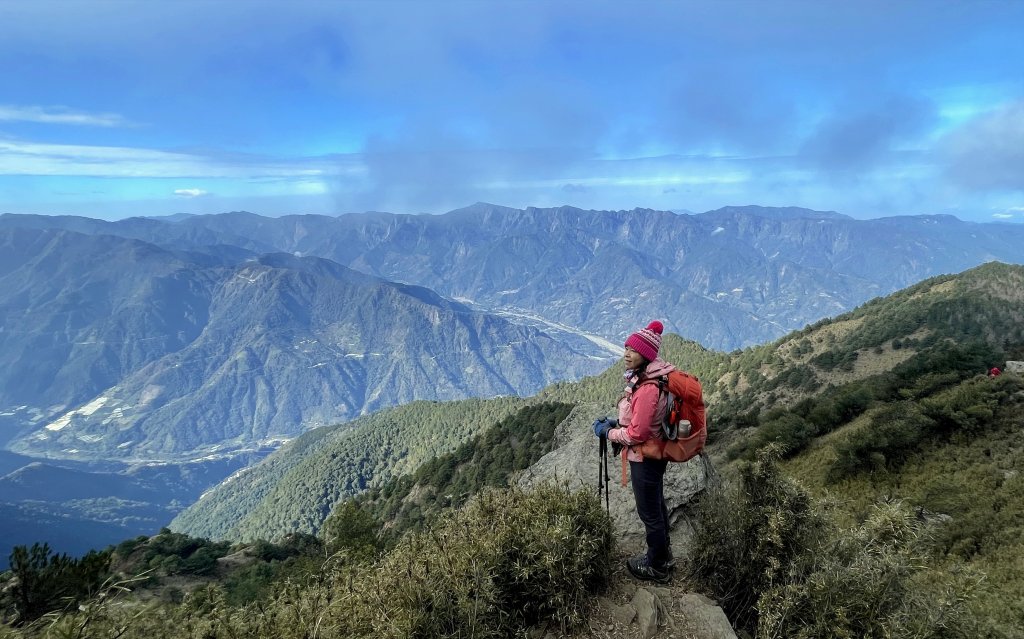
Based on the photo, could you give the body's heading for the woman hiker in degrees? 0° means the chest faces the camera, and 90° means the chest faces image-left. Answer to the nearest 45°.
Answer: approximately 90°

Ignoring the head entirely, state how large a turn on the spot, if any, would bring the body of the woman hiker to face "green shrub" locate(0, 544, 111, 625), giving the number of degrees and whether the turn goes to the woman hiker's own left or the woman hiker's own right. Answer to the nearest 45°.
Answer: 0° — they already face it

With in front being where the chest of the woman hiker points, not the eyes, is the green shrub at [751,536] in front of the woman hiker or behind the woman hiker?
behind
